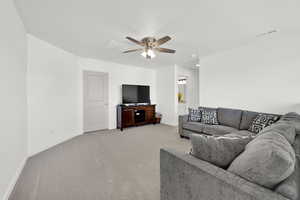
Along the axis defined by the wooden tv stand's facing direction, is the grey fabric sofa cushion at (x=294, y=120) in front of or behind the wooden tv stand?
in front

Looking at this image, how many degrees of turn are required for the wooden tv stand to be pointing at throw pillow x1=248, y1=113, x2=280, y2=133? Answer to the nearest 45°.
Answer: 0° — it already faces it

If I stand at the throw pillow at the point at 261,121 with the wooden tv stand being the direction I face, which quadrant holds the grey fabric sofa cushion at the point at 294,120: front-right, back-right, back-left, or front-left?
back-left

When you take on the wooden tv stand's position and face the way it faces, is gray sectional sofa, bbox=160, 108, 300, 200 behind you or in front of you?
in front

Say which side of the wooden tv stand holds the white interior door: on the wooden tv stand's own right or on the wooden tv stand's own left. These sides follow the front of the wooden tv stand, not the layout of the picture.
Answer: on the wooden tv stand's own right

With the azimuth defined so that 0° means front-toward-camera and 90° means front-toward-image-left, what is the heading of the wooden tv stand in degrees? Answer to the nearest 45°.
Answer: approximately 315°
